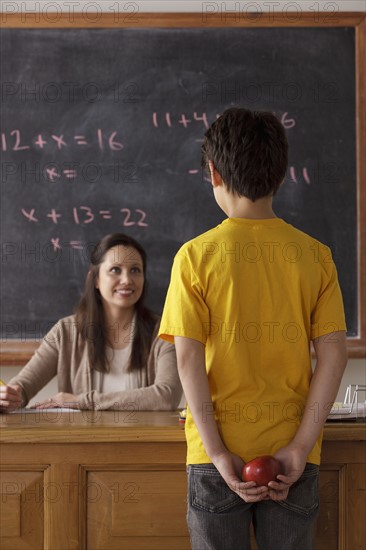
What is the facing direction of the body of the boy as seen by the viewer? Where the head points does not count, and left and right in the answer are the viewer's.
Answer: facing away from the viewer

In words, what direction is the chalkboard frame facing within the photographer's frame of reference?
facing the viewer

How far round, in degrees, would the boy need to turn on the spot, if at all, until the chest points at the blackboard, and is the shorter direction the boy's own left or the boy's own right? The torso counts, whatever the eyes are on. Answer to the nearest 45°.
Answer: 0° — they already face it

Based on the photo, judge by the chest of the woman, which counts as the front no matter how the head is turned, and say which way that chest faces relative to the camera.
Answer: toward the camera

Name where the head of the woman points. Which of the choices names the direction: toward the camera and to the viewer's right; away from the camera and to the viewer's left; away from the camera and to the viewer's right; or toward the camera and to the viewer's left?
toward the camera and to the viewer's right

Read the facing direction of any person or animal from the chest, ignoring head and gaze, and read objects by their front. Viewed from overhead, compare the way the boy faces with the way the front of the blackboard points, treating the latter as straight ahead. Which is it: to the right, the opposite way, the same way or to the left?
the opposite way

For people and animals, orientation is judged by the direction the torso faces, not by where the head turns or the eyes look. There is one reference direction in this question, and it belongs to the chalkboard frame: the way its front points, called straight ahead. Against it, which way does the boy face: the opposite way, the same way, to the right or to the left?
the opposite way

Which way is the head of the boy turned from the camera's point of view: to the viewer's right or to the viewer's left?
to the viewer's left
